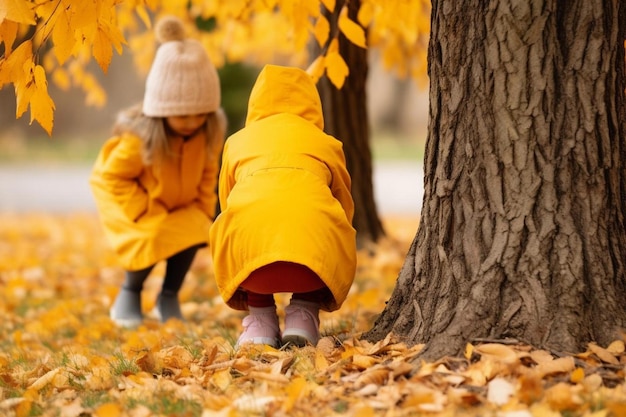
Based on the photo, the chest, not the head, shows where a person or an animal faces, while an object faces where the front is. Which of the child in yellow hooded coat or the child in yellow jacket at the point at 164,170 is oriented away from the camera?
the child in yellow hooded coat

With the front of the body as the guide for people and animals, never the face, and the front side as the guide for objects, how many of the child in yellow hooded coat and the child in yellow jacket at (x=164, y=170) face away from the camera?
1

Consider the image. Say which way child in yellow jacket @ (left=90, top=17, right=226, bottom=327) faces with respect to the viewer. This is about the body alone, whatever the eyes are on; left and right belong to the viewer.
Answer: facing the viewer and to the right of the viewer

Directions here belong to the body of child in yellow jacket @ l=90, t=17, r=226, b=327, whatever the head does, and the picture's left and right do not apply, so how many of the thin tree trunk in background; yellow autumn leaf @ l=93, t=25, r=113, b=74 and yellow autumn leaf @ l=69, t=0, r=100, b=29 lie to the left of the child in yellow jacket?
1

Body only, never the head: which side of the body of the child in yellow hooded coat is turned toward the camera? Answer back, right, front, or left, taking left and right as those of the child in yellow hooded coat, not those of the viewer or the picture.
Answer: back

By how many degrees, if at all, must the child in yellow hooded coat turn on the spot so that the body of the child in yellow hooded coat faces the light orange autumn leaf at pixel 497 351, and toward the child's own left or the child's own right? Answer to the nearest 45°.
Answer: approximately 135° to the child's own right

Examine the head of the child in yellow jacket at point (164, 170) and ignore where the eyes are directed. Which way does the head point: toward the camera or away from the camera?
toward the camera

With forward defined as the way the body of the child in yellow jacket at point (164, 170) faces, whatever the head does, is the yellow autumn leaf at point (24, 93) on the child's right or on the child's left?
on the child's right

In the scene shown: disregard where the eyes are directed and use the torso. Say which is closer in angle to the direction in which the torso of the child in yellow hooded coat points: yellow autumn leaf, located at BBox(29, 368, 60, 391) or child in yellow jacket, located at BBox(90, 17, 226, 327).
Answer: the child in yellow jacket

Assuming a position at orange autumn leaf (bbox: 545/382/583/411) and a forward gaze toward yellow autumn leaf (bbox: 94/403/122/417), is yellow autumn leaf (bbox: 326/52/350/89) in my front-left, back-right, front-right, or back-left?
front-right

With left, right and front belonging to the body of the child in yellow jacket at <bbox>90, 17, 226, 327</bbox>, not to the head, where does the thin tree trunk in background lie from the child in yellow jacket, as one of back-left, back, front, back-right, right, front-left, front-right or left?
left
